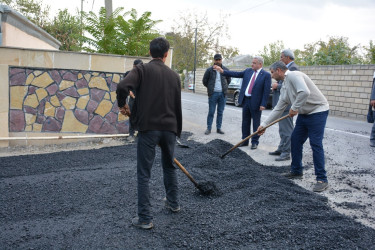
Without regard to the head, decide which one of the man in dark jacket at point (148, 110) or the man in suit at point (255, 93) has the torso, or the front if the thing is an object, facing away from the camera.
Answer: the man in dark jacket

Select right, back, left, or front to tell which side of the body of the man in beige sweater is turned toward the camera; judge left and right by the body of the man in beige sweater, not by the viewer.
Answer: left

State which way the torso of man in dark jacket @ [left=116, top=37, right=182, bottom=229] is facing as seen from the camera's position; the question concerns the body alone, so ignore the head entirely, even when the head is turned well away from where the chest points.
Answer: away from the camera

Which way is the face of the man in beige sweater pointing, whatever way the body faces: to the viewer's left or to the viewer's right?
to the viewer's left

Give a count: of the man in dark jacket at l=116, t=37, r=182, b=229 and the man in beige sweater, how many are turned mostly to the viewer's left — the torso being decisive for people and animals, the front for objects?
1

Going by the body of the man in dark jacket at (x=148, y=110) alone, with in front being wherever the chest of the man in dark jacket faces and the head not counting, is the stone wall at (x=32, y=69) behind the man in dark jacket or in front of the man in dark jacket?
in front

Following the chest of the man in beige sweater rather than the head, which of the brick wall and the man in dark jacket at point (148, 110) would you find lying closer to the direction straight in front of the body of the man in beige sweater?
the man in dark jacket

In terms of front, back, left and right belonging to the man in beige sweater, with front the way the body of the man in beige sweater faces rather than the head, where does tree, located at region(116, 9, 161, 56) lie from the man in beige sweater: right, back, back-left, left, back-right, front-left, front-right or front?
front-right

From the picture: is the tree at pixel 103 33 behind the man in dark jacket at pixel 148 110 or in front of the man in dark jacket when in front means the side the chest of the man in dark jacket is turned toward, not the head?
in front

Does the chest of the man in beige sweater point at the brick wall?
no

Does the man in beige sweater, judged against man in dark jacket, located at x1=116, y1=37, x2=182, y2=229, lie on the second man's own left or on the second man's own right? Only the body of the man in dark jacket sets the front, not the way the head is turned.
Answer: on the second man's own right

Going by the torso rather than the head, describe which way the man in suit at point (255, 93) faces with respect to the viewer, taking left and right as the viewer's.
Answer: facing the viewer and to the left of the viewer

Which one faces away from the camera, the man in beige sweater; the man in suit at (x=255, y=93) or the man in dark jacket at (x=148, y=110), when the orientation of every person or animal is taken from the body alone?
the man in dark jacket

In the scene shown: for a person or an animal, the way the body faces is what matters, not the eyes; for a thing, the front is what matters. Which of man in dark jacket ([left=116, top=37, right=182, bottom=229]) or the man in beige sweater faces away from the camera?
the man in dark jacket

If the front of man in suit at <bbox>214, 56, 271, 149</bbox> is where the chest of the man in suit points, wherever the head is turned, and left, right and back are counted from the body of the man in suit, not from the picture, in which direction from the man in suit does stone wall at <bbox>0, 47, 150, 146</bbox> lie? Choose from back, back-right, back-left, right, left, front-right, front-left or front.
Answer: front-right

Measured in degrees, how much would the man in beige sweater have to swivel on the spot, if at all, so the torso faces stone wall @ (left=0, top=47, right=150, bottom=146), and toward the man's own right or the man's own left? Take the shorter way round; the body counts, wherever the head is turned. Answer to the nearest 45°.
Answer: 0° — they already face it

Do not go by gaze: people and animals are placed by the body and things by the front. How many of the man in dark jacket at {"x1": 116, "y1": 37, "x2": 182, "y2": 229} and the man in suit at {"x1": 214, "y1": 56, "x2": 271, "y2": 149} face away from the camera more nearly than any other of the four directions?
1

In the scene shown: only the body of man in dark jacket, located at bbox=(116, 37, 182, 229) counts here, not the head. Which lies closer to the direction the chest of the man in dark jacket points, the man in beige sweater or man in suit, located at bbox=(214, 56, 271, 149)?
the man in suit
